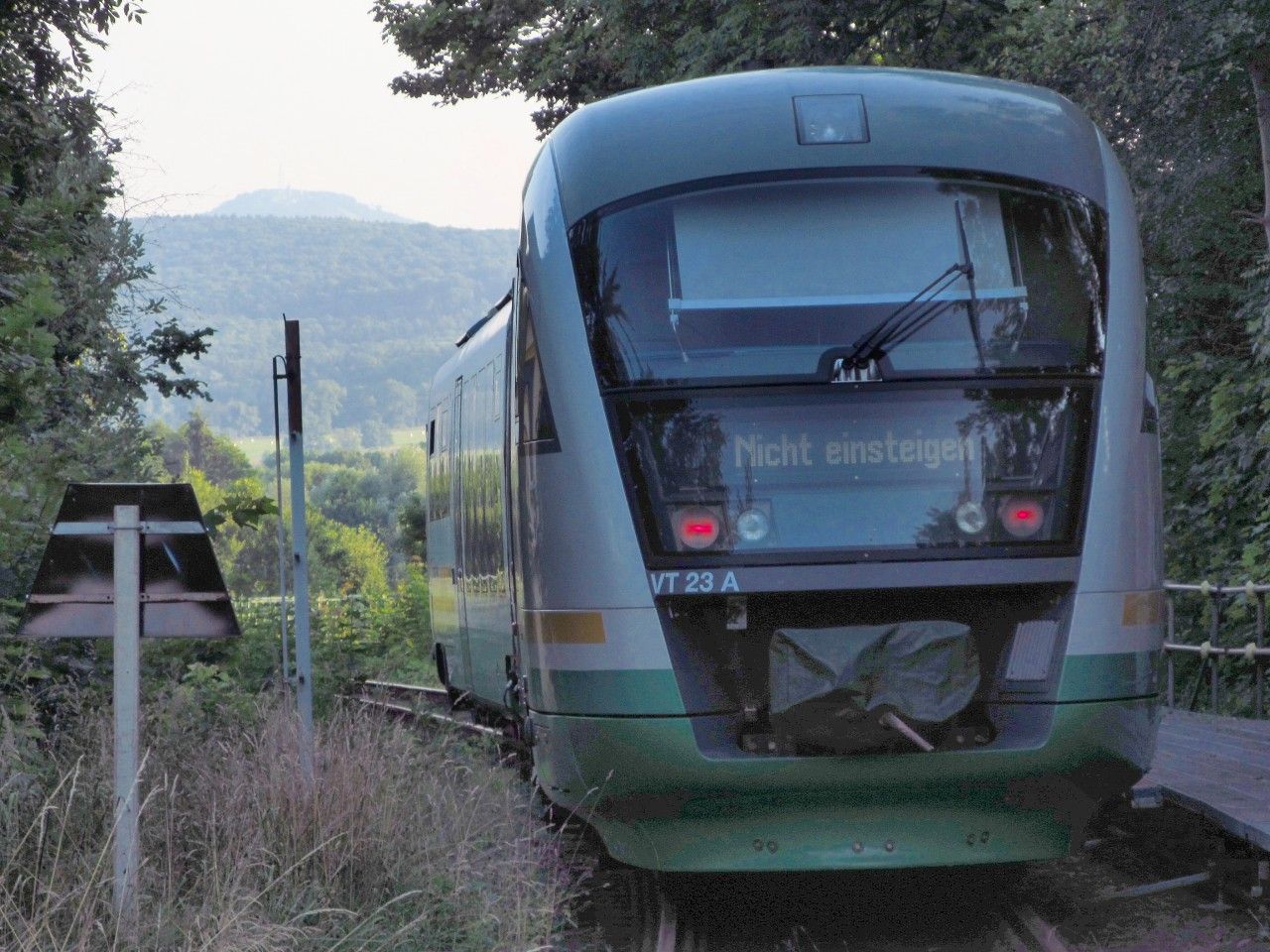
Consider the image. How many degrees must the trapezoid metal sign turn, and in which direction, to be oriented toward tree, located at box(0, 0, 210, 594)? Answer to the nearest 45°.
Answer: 0° — it already faces it

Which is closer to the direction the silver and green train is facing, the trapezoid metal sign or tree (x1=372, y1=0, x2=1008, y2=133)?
the trapezoid metal sign

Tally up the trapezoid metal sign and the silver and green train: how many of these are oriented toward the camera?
1

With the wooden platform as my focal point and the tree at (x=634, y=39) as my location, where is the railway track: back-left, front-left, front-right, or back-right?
front-right

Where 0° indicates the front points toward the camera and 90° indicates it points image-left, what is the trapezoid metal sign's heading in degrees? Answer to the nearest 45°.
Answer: approximately 180°

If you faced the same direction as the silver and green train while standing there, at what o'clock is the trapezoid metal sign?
The trapezoid metal sign is roughly at 2 o'clock from the silver and green train.

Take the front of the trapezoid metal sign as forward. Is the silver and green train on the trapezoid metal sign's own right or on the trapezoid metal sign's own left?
on the trapezoid metal sign's own right

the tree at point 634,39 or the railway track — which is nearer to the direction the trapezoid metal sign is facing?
the tree
